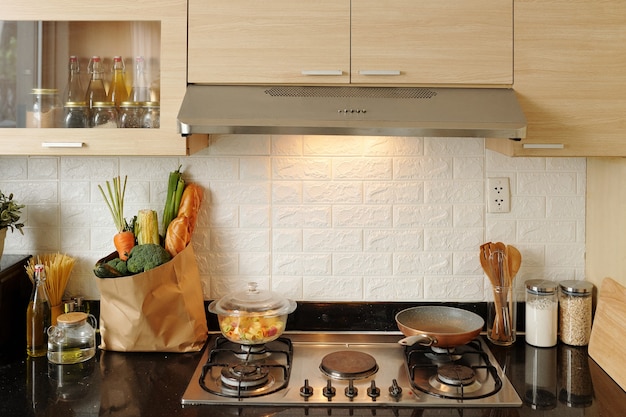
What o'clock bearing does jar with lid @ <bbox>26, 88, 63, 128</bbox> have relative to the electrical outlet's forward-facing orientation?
The jar with lid is roughly at 2 o'clock from the electrical outlet.

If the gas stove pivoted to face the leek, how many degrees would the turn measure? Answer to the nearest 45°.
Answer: approximately 90° to its right

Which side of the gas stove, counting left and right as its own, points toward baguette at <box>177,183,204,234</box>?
right

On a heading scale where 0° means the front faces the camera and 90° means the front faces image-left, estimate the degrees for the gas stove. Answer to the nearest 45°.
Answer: approximately 0°

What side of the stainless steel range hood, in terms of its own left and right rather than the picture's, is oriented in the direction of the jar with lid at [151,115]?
right

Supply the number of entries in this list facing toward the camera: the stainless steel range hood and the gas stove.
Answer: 2
